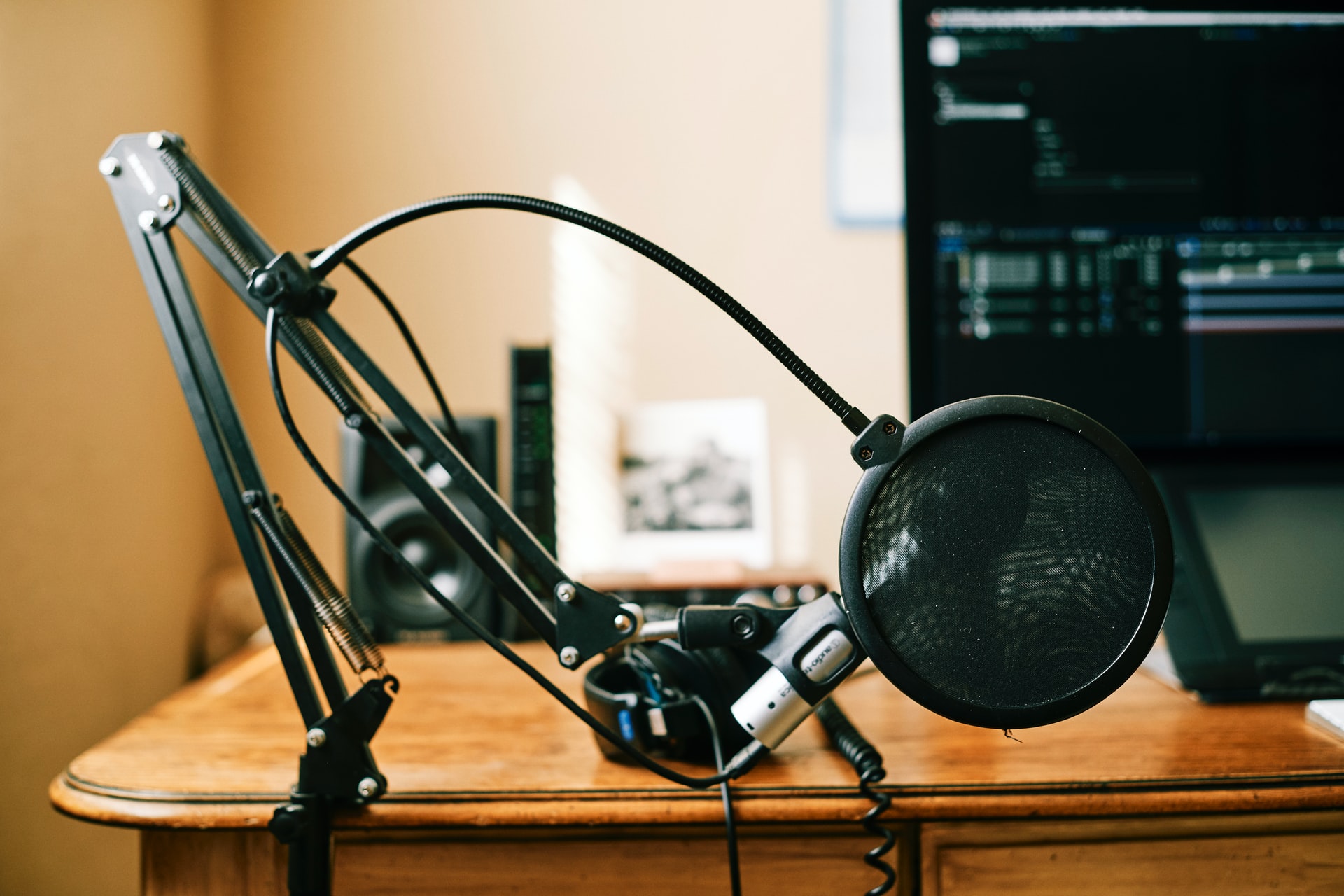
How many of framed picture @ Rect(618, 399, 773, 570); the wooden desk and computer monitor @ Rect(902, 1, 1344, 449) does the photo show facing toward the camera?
3

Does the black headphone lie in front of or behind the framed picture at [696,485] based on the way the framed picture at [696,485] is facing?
in front

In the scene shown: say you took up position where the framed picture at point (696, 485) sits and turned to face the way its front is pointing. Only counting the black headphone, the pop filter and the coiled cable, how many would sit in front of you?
3

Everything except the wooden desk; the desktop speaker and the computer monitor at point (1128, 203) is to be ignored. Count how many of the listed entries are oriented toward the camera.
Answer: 3

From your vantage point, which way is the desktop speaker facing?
toward the camera

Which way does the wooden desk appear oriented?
toward the camera

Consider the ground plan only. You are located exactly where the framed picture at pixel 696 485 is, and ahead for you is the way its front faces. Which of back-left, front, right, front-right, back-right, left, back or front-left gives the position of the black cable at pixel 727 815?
front

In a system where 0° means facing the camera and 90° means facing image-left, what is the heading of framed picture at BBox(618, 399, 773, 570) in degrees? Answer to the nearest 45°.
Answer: approximately 0°

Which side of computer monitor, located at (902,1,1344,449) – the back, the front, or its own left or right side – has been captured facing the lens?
front
